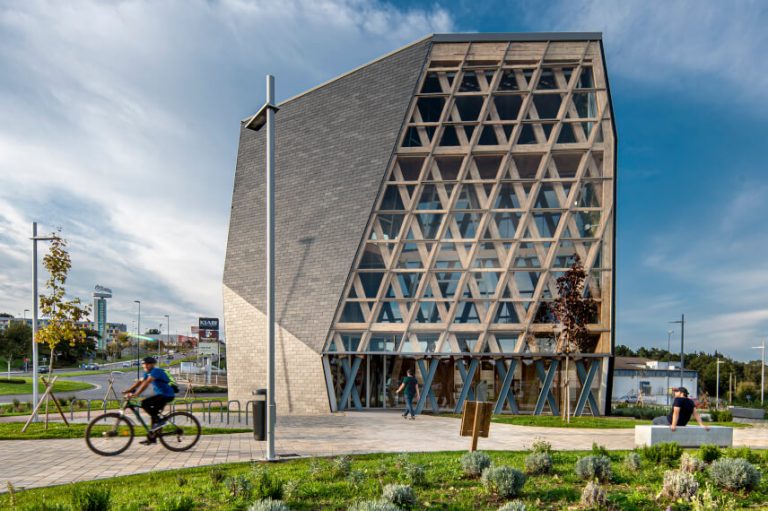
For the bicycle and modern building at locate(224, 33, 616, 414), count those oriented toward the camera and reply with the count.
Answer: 1

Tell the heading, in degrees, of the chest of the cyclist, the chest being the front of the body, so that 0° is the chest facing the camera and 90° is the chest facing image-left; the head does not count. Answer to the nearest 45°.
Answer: approximately 90°

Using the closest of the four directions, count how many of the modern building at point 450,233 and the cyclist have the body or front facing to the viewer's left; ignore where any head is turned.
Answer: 1

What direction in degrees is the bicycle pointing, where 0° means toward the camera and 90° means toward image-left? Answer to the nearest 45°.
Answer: approximately 90°

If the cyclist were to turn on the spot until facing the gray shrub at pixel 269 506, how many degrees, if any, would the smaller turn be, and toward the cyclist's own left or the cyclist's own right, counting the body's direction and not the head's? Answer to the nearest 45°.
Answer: approximately 90° to the cyclist's own left

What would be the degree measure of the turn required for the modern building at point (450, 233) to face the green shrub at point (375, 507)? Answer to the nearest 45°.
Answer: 0° — it already faces it
